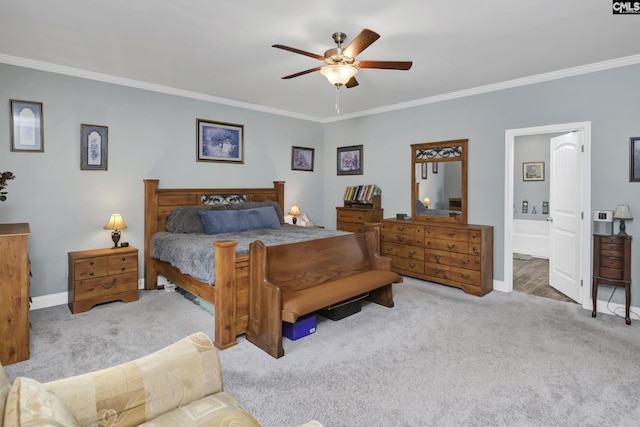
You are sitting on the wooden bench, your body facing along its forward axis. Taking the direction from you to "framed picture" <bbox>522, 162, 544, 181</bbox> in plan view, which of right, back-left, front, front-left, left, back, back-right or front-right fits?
left

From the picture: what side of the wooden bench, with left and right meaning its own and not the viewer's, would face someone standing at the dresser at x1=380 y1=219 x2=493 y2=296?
left

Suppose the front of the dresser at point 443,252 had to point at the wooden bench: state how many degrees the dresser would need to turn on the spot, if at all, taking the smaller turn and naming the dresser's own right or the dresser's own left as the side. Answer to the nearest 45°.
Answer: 0° — it already faces it

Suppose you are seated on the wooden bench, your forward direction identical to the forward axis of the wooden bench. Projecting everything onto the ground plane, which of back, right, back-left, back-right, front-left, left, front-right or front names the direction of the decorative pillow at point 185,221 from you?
back

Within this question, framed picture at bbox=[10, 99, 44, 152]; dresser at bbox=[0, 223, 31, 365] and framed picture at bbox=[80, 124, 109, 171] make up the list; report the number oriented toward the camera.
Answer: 2

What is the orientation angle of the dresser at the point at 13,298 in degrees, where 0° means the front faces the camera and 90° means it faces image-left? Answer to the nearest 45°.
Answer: approximately 270°

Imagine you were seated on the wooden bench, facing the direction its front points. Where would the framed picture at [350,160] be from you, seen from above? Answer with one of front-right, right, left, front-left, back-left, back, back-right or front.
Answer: back-left

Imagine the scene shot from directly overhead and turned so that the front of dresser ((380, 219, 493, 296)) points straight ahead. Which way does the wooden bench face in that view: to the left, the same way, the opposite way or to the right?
to the left

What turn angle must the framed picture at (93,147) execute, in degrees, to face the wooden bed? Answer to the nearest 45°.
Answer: approximately 45° to its left

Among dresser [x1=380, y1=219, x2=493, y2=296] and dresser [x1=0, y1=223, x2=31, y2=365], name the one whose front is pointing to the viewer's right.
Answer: dresser [x1=0, y1=223, x2=31, y2=365]
